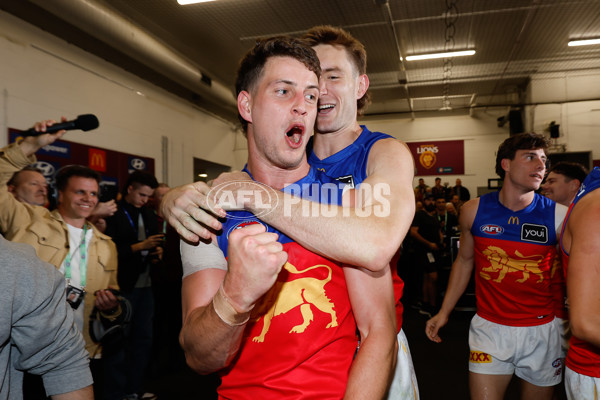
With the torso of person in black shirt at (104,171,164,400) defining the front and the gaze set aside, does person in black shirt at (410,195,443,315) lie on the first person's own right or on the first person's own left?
on the first person's own left
